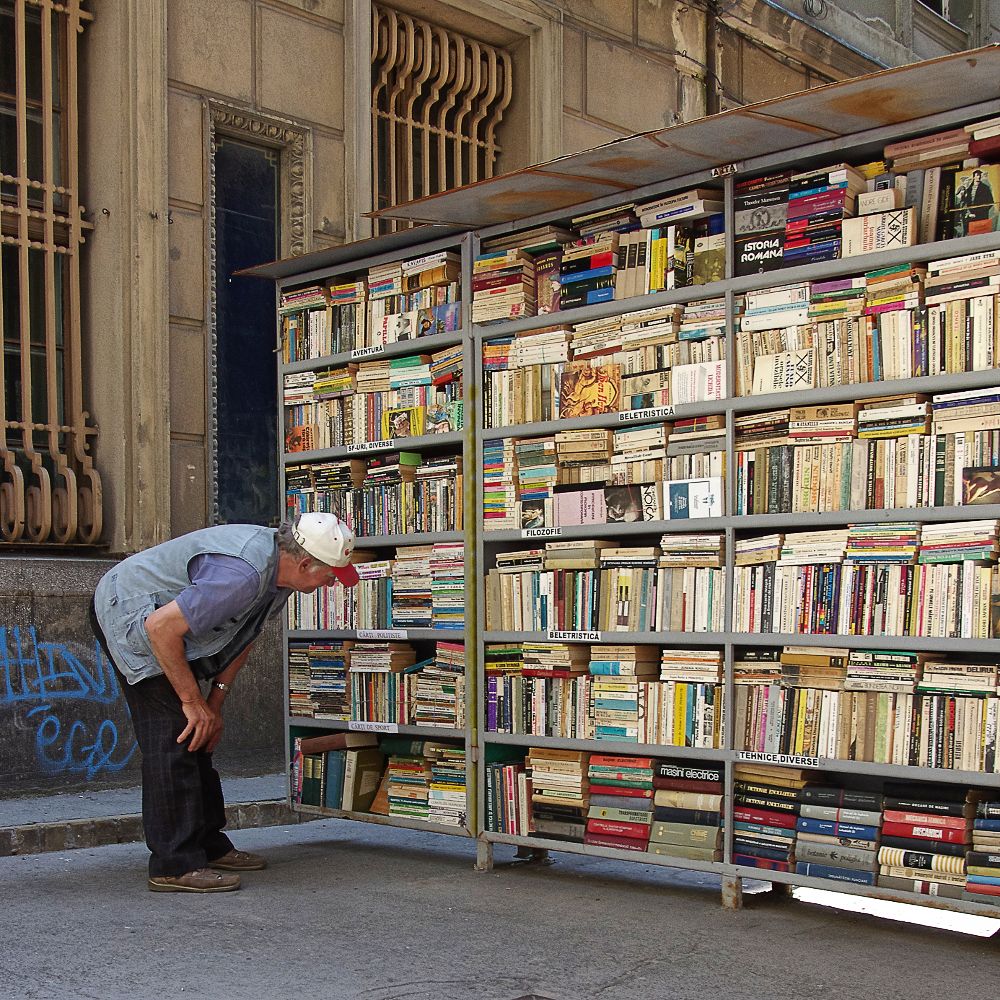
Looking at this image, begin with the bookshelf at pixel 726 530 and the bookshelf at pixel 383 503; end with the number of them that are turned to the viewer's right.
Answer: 0

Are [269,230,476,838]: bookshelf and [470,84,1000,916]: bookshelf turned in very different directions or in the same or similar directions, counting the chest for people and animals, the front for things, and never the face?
same or similar directions

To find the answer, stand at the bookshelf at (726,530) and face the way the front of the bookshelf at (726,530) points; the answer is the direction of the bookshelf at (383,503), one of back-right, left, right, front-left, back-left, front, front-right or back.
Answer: right

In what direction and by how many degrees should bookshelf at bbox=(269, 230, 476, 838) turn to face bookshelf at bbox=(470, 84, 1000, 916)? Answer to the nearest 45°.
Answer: approximately 90° to its left

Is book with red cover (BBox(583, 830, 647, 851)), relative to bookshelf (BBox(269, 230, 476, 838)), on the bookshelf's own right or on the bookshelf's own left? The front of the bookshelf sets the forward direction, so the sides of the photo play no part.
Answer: on the bookshelf's own left

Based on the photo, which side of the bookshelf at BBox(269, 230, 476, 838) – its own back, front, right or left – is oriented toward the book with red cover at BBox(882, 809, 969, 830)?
left

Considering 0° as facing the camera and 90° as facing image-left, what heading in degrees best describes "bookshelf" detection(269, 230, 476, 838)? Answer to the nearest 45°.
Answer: approximately 45°

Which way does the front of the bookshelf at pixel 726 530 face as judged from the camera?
facing the viewer and to the left of the viewer
